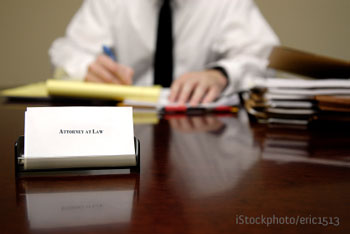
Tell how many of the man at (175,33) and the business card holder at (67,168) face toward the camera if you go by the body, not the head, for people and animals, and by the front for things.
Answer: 2

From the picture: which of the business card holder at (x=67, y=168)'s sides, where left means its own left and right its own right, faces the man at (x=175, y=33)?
back

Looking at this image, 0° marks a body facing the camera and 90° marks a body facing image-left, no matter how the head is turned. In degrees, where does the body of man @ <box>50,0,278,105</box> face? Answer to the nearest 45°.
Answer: approximately 0°

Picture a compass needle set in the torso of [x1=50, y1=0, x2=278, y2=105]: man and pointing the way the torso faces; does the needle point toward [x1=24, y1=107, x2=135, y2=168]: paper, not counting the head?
yes

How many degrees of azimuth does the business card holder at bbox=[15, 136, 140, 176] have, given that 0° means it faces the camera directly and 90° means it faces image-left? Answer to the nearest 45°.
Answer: approximately 0°
